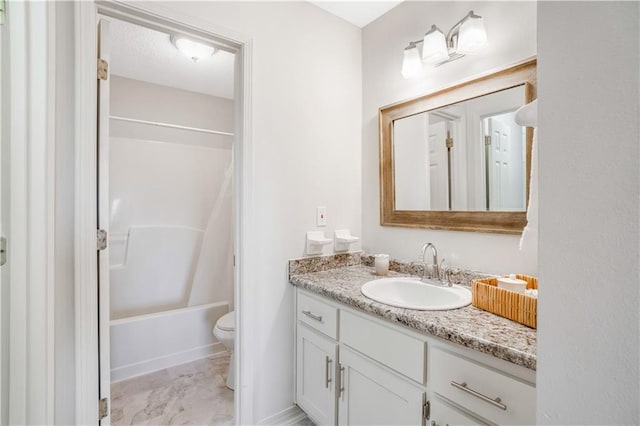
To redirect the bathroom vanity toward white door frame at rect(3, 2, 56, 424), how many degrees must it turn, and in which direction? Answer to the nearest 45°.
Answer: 0° — it already faces it

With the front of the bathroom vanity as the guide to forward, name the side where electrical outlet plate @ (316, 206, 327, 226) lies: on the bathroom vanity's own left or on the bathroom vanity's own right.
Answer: on the bathroom vanity's own right

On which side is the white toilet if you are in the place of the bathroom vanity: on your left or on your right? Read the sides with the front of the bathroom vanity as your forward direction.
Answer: on your right

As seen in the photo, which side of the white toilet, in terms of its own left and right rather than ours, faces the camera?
left

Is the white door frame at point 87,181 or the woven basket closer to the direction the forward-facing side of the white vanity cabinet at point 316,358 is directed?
the white door frame

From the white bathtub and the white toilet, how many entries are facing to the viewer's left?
1

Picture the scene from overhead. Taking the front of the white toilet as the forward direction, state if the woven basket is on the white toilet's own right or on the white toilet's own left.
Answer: on the white toilet's own left

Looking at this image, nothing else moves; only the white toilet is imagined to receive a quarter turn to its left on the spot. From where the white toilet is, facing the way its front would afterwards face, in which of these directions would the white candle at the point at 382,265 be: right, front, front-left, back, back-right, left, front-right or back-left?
front-left

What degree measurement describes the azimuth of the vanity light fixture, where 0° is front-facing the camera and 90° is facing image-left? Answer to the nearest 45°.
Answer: approximately 45°
